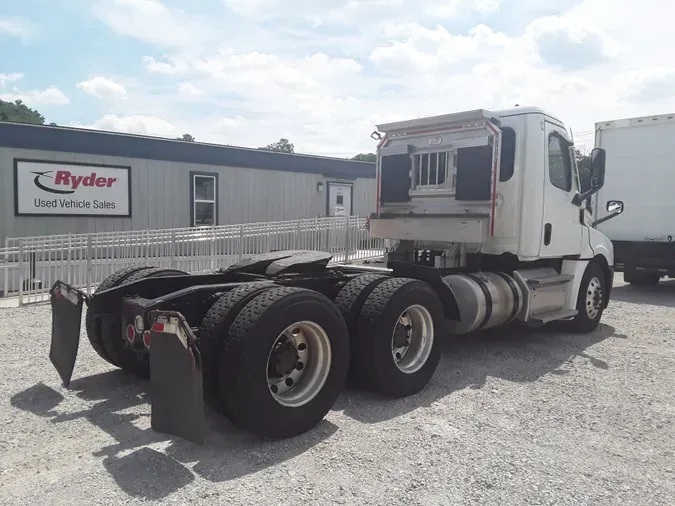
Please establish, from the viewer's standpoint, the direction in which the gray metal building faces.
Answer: facing the viewer and to the right of the viewer

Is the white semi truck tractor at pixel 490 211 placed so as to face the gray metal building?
no

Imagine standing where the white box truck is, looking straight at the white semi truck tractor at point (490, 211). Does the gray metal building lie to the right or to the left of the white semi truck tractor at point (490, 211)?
right

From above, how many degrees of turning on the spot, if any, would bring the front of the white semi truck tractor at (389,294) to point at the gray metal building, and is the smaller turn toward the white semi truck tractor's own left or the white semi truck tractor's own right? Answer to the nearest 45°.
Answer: approximately 90° to the white semi truck tractor's own left

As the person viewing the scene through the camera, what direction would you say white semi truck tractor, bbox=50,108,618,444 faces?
facing away from the viewer and to the right of the viewer

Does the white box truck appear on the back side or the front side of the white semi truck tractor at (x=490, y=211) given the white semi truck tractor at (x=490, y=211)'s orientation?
on the front side

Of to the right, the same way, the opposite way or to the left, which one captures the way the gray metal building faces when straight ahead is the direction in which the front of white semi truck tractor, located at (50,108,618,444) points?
to the right

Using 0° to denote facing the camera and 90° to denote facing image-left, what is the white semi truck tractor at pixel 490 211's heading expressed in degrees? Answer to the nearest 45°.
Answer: approximately 225°

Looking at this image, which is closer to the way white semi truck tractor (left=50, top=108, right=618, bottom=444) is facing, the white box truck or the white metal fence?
the white box truck

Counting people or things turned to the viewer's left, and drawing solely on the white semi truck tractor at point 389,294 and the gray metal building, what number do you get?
0

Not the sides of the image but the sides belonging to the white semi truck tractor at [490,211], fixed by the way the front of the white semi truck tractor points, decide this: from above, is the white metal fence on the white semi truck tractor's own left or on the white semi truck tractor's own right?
on the white semi truck tractor's own left
